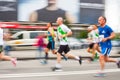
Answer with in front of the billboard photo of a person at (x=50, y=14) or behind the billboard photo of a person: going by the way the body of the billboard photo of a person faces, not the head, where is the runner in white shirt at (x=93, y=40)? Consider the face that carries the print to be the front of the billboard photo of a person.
in front

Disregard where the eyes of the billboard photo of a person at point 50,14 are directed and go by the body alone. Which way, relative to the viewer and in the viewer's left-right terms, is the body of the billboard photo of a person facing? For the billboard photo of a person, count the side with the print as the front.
facing the viewer
